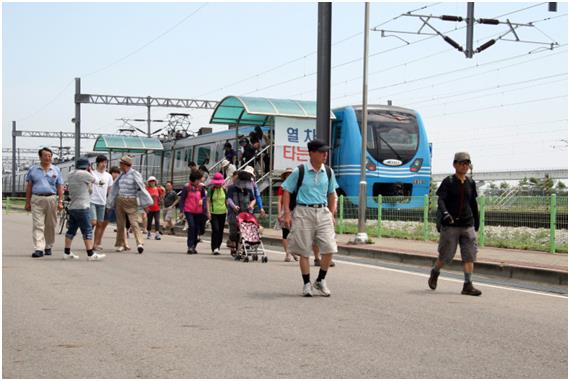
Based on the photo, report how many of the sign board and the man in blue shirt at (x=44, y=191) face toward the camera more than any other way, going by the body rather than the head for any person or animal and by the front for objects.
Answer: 2

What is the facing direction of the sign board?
toward the camera

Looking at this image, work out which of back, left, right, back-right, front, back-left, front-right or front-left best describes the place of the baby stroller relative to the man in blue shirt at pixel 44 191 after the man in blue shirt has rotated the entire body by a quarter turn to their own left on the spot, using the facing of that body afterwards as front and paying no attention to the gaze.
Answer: front

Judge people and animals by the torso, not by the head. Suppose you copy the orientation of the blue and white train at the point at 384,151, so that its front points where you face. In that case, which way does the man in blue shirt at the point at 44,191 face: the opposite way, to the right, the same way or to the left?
the same way

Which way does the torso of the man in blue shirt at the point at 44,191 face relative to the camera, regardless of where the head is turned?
toward the camera

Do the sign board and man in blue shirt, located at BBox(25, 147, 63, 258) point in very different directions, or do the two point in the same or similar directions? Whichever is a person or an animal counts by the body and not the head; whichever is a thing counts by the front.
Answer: same or similar directions

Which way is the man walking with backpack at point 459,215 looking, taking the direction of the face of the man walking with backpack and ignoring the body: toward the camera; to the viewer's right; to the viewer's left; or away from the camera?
toward the camera

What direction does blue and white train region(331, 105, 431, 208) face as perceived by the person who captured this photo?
facing the viewer and to the right of the viewer

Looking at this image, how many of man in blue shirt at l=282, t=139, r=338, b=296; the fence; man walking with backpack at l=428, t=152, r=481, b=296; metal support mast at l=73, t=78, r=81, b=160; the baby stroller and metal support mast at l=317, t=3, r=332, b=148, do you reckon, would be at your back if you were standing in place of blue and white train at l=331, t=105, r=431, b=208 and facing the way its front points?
1

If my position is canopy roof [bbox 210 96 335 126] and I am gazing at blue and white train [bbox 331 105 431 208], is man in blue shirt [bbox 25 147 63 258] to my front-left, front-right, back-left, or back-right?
back-right
